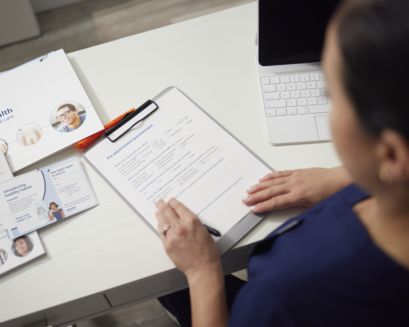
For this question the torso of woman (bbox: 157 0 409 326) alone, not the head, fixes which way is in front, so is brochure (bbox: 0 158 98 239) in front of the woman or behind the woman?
in front

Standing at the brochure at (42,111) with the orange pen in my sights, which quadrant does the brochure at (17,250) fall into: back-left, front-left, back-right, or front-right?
front-right

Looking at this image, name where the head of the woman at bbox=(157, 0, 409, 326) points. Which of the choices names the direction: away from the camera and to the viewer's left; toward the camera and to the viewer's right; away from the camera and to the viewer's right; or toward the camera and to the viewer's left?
away from the camera and to the viewer's left

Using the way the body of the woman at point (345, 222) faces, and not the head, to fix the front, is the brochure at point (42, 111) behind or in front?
in front

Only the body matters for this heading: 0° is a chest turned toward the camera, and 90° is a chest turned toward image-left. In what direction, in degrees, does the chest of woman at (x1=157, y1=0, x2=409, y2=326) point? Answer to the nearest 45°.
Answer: approximately 135°
